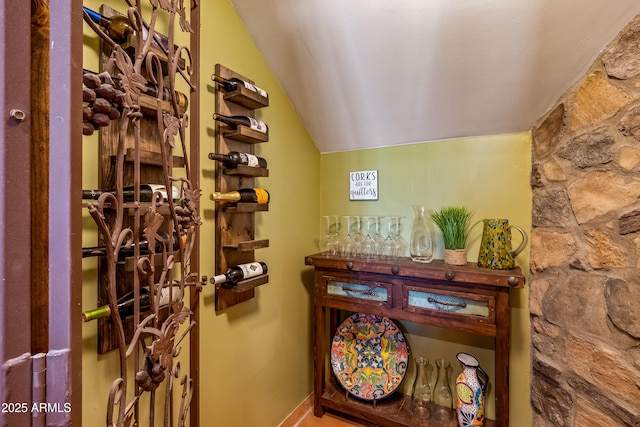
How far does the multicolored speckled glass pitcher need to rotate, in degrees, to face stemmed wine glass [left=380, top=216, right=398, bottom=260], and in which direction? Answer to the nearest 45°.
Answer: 0° — it already faces it

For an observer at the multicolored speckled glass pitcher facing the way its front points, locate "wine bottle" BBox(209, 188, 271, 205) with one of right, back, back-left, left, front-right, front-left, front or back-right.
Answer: front-left

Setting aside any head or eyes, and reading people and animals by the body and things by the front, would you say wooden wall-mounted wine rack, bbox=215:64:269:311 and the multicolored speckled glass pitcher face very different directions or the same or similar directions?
very different directions

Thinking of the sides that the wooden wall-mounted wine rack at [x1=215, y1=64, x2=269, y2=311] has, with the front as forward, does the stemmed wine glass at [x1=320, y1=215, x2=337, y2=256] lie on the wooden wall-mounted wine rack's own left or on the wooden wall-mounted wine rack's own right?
on the wooden wall-mounted wine rack's own left

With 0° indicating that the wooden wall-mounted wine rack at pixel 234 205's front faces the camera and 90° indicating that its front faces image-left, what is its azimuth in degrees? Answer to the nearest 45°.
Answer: approximately 315°

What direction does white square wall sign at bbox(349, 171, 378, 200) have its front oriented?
toward the camera

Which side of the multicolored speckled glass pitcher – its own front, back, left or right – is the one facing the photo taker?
left

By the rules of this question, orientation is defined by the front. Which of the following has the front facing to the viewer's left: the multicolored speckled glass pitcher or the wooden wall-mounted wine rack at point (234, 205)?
the multicolored speckled glass pitcher

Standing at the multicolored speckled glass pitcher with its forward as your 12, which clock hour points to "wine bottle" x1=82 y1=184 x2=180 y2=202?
The wine bottle is roughly at 10 o'clock from the multicolored speckled glass pitcher.

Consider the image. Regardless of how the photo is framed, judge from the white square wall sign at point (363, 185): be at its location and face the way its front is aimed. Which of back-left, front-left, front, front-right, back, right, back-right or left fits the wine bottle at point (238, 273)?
front-right

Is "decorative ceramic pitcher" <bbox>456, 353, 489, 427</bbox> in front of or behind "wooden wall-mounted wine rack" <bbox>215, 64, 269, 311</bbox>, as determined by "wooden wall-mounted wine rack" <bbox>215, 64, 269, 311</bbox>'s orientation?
in front
